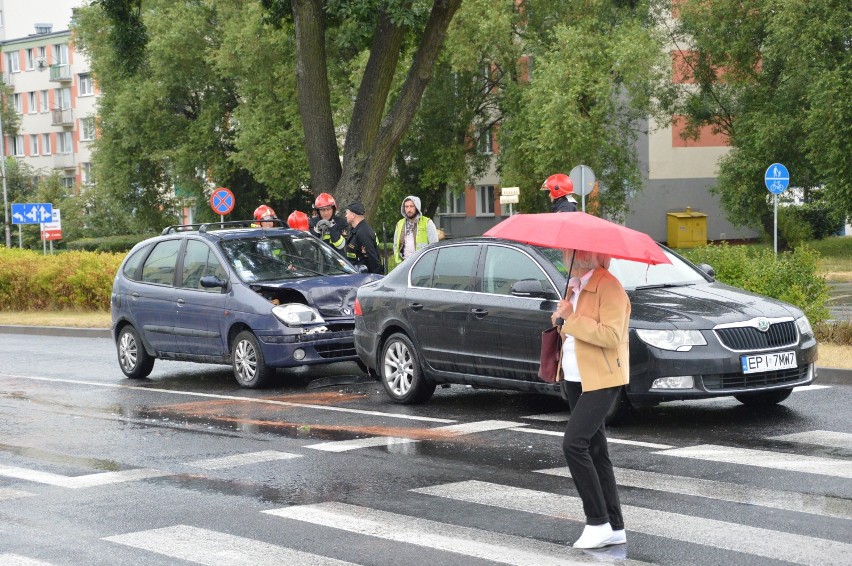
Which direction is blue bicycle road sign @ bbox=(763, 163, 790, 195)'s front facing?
toward the camera

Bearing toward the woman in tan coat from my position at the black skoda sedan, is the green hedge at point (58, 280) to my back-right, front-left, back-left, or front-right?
back-right

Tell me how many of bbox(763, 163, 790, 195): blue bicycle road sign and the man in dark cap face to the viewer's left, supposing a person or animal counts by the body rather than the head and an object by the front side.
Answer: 1

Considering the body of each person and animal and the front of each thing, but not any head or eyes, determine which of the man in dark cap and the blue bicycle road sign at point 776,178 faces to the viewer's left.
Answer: the man in dark cap

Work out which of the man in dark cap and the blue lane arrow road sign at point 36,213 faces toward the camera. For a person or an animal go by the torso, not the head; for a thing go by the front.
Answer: the blue lane arrow road sign

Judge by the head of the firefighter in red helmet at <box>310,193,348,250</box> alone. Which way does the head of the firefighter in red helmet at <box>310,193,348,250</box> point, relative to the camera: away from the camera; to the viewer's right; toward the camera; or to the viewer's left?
toward the camera

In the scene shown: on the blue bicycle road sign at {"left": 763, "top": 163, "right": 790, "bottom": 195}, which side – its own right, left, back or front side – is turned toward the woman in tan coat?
front

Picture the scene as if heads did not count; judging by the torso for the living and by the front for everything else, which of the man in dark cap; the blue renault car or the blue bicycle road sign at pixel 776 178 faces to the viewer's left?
the man in dark cap

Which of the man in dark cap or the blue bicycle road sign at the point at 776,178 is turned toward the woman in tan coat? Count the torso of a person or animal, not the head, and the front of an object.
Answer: the blue bicycle road sign

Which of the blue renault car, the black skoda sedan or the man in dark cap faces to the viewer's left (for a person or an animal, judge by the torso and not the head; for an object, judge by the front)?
the man in dark cap

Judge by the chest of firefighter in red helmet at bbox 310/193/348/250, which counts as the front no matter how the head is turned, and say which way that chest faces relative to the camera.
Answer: toward the camera
